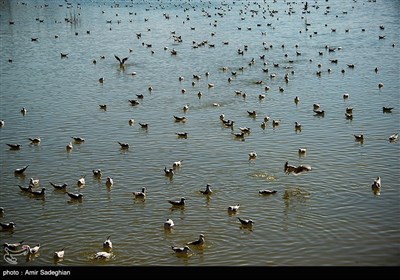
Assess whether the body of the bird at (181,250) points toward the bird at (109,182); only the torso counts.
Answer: no

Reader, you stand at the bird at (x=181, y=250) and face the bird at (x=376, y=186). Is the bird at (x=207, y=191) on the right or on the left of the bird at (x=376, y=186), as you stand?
left

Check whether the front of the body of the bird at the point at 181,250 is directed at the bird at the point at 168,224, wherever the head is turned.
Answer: no
